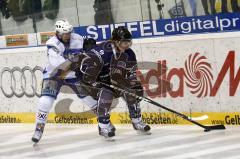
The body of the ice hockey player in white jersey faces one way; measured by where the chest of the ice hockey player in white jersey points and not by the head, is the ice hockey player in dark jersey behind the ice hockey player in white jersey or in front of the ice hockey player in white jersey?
in front

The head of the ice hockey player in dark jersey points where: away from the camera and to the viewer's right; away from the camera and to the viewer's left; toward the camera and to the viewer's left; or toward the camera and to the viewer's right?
toward the camera and to the viewer's right

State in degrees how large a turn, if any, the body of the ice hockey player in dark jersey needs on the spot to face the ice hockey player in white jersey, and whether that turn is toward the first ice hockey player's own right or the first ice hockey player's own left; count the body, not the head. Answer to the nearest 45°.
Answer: approximately 135° to the first ice hockey player's own right

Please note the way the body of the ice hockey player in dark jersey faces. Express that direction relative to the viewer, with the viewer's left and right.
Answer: facing the viewer and to the right of the viewer

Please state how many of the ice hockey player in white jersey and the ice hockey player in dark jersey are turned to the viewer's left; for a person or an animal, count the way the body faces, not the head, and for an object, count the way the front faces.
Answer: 0
